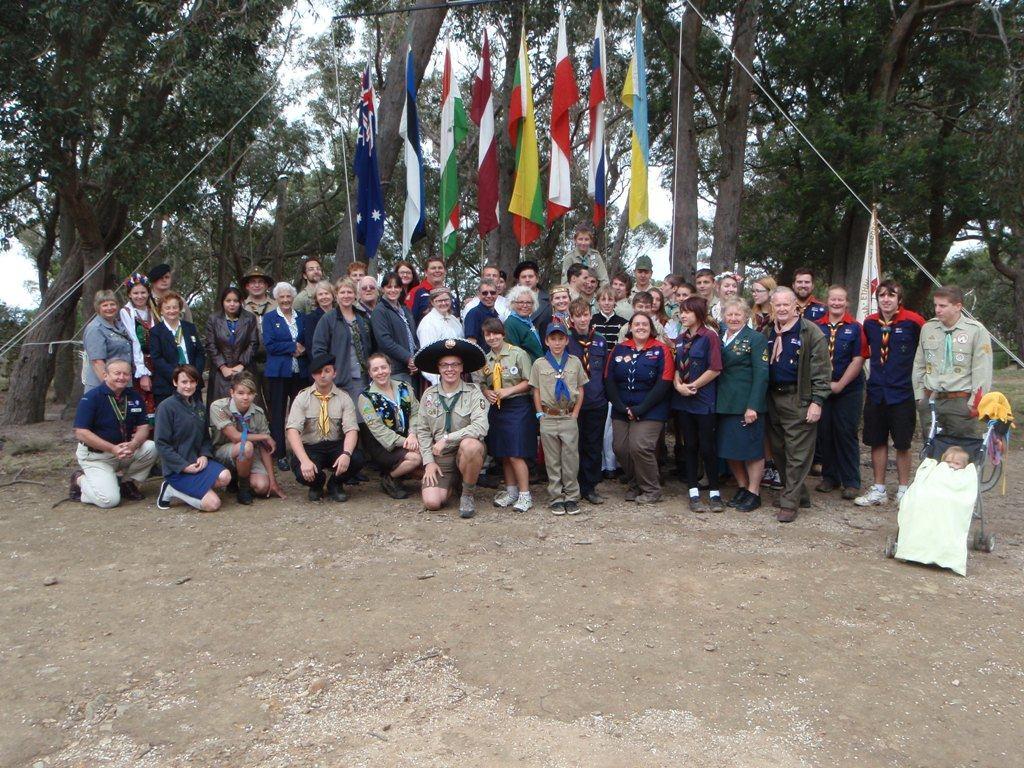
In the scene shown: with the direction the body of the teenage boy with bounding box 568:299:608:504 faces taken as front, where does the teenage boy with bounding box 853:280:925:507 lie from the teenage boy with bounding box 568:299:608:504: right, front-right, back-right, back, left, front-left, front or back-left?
left

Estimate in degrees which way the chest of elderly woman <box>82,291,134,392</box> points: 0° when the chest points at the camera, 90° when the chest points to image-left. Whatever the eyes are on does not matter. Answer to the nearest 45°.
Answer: approximately 315°

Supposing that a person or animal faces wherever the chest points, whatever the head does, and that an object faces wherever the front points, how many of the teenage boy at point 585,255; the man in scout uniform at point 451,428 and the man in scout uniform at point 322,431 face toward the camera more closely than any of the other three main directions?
3

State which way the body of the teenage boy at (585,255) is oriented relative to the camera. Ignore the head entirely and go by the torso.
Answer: toward the camera

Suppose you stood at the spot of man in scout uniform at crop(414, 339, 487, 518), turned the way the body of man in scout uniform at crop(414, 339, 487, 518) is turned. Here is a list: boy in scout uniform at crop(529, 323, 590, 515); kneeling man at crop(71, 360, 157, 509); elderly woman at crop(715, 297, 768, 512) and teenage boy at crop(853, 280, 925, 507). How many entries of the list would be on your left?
3

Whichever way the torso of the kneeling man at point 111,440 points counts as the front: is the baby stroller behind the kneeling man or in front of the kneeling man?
in front

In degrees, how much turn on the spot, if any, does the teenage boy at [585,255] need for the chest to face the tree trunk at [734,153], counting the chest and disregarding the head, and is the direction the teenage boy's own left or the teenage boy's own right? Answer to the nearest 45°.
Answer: approximately 135° to the teenage boy's own left

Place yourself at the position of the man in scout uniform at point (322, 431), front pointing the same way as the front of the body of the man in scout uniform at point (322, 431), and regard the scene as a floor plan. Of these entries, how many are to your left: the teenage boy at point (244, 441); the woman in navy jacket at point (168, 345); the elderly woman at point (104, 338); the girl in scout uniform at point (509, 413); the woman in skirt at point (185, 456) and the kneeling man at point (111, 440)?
1

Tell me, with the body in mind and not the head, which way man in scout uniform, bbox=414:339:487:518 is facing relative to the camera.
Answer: toward the camera

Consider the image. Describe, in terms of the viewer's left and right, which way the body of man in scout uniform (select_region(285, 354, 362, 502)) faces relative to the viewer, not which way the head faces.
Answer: facing the viewer

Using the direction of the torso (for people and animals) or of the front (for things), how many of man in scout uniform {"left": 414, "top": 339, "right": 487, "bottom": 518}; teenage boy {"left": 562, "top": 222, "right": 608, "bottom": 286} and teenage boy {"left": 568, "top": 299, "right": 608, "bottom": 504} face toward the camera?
3

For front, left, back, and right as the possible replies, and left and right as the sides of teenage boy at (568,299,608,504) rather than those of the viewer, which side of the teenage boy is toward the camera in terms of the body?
front

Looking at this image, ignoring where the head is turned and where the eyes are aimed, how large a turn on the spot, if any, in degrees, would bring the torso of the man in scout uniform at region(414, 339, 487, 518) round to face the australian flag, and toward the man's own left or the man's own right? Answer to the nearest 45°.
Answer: approximately 180°

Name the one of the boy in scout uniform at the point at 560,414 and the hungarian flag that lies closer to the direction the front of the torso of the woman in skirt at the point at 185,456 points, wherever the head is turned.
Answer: the boy in scout uniform

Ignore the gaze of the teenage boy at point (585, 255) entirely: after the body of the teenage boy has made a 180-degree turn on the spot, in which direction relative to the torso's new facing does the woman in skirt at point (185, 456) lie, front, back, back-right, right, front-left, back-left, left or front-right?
back-left
